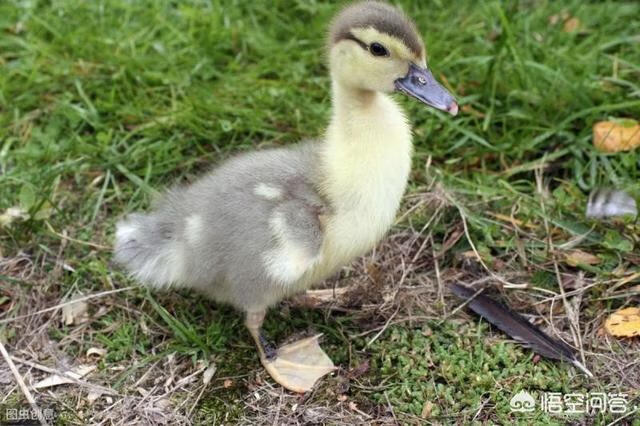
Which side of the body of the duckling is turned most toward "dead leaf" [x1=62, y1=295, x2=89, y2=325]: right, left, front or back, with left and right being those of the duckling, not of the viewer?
back

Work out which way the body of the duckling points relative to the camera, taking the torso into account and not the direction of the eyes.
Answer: to the viewer's right

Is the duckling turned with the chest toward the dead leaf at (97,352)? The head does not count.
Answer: no

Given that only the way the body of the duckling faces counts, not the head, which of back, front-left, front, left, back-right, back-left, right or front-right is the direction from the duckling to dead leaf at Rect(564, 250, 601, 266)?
front

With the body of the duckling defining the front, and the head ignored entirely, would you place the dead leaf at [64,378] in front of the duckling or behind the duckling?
behind

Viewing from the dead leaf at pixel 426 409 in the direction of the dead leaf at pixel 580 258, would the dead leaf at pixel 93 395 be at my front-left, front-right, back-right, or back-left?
back-left

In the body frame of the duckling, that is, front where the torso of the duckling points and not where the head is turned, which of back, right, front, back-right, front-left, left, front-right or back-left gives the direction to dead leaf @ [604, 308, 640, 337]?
front

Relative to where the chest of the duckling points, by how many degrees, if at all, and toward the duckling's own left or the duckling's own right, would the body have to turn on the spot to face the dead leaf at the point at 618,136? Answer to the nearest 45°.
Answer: approximately 45° to the duckling's own left

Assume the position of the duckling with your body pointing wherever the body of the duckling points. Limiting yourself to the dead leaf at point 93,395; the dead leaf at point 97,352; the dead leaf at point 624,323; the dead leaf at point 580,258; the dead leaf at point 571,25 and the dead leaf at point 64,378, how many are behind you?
3

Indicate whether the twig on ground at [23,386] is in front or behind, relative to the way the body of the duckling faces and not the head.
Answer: behind

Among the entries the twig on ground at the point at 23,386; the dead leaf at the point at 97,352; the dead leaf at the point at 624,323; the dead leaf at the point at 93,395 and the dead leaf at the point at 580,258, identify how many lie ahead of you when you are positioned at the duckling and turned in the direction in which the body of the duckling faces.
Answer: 2

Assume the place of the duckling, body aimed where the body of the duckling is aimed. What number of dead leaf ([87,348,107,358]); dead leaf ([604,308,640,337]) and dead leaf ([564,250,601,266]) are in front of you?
2

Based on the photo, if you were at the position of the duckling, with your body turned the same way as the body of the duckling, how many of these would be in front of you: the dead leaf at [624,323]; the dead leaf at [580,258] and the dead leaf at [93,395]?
2

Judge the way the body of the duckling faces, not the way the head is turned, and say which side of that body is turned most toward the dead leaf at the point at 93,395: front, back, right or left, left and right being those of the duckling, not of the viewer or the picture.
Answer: back
